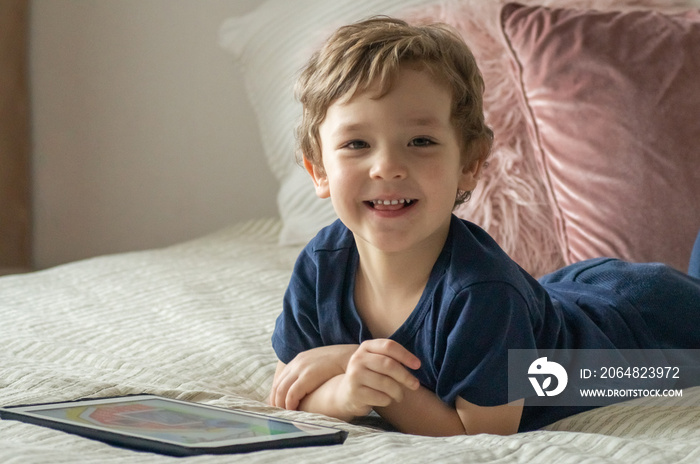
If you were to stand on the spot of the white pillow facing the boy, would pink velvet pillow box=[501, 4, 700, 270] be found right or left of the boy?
left

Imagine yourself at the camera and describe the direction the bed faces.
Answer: facing the viewer and to the left of the viewer
